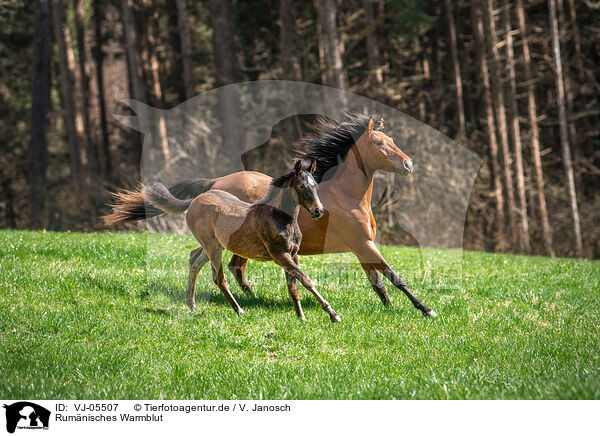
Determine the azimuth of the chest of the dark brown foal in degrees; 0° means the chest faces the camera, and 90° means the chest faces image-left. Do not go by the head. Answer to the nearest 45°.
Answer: approximately 315°

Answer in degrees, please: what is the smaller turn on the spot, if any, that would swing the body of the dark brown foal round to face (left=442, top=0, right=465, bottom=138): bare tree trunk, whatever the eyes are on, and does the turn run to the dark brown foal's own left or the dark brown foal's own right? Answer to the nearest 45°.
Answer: approximately 90° to the dark brown foal's own left

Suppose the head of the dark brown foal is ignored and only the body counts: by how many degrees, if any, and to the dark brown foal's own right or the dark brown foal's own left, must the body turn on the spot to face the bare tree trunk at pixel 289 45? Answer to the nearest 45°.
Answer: approximately 135° to the dark brown foal's own left

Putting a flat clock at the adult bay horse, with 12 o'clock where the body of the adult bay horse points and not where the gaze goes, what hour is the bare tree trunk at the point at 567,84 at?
The bare tree trunk is roughly at 10 o'clock from the adult bay horse.

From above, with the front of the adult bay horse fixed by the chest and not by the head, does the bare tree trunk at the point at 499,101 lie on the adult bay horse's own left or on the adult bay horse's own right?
on the adult bay horse's own left

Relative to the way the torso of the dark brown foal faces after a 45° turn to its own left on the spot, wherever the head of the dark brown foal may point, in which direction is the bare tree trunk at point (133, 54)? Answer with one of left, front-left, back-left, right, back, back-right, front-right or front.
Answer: left

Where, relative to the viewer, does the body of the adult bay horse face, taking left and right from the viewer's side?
facing to the right of the viewer

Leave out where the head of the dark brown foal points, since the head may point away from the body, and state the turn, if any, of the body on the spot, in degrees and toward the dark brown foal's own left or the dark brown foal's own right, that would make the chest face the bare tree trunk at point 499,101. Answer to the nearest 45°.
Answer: approximately 90° to the dark brown foal's own left
